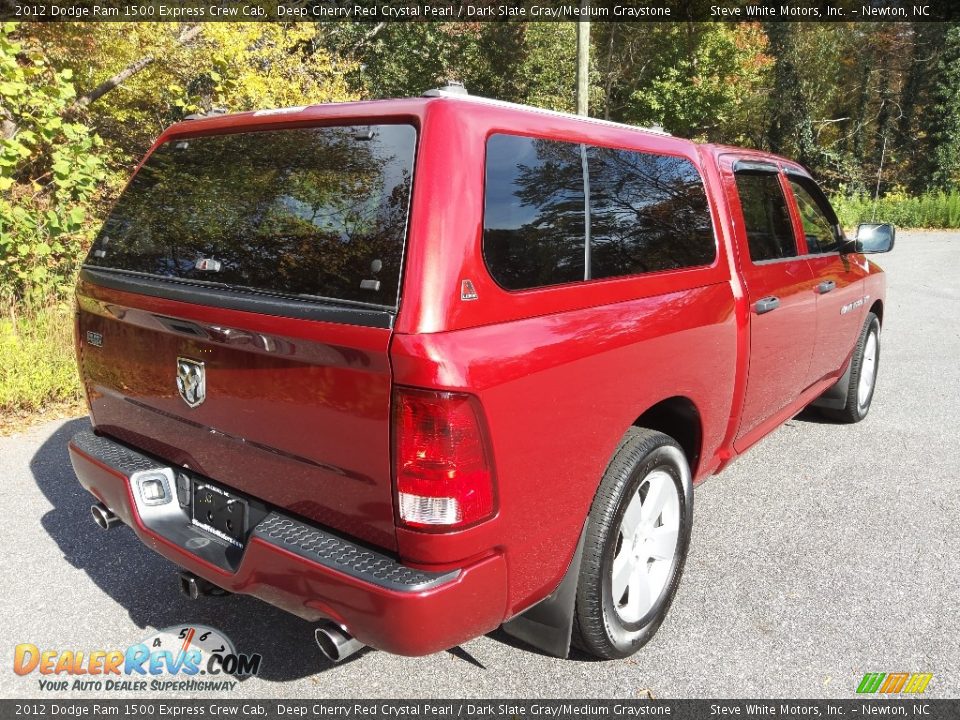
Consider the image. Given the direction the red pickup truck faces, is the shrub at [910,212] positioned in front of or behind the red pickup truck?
in front

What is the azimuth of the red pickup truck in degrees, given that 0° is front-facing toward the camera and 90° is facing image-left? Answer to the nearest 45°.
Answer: approximately 225°

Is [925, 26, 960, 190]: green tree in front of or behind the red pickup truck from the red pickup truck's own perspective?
in front

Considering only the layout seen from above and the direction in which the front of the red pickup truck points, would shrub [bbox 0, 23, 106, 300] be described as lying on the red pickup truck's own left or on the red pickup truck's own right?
on the red pickup truck's own left

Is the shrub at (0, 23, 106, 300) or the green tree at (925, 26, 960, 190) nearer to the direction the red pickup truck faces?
the green tree
